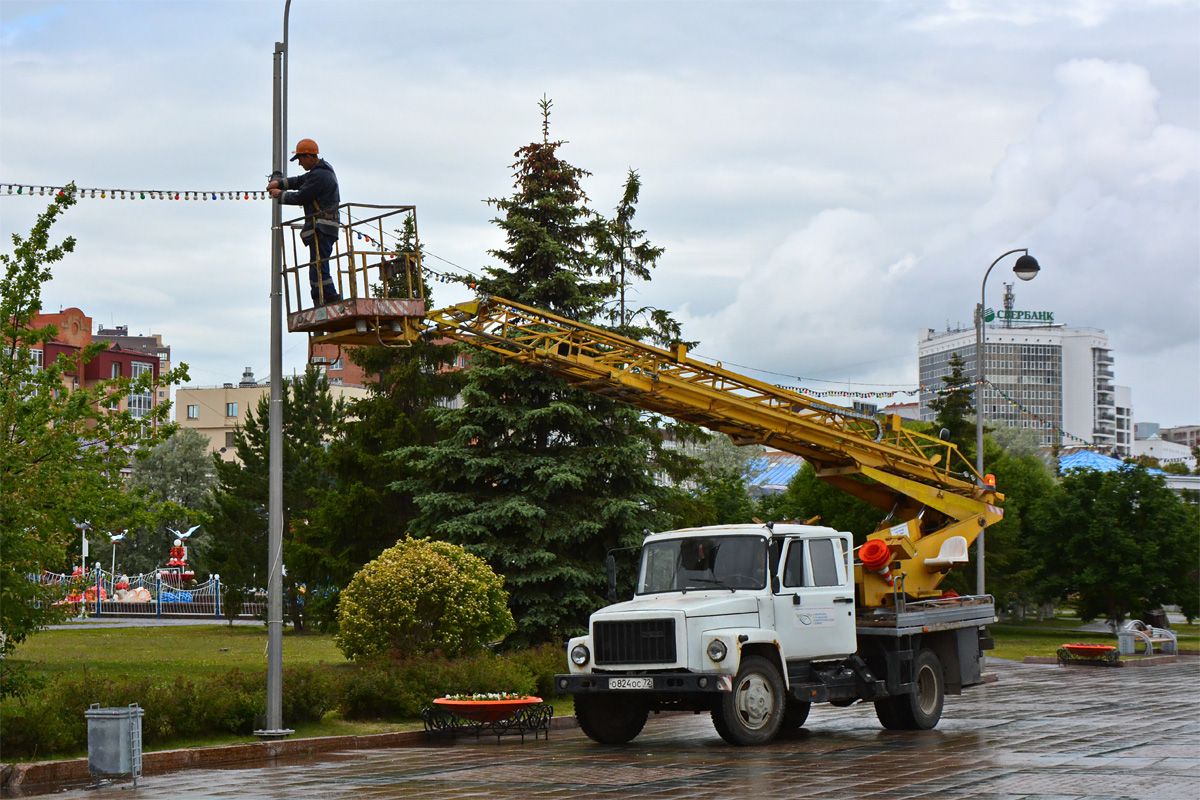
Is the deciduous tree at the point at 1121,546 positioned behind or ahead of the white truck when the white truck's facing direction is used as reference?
behind

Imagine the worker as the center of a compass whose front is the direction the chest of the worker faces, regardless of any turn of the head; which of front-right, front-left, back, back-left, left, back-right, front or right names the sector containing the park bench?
back-right

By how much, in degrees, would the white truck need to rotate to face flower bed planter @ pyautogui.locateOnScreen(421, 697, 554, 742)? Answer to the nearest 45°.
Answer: approximately 45° to its right

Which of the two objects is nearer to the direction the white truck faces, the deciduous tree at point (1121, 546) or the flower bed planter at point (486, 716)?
the flower bed planter

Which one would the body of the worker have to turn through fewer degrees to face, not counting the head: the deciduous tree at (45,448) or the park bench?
the deciduous tree

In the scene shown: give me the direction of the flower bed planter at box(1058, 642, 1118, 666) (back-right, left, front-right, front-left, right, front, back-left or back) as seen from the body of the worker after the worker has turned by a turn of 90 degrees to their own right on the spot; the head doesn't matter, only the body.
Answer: front-right

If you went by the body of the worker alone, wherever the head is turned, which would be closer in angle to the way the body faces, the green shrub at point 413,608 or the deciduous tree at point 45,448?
the deciduous tree

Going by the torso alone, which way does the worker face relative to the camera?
to the viewer's left

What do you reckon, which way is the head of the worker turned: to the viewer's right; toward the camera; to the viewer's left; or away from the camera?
to the viewer's left
